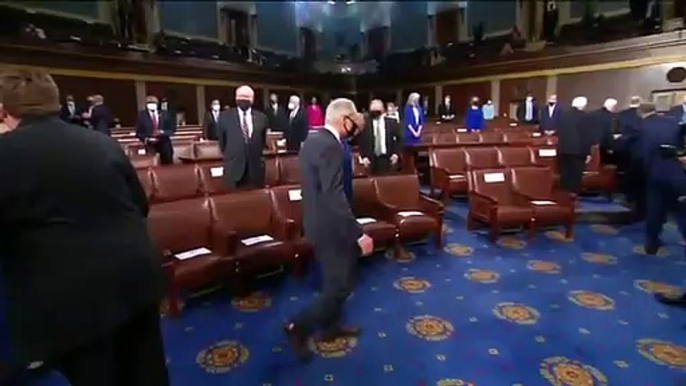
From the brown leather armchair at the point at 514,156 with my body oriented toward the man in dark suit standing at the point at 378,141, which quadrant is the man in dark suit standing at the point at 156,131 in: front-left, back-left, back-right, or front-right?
front-right

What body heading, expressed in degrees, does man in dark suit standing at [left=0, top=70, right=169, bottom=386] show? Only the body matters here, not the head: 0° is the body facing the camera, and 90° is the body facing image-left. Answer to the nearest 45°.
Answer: approximately 135°

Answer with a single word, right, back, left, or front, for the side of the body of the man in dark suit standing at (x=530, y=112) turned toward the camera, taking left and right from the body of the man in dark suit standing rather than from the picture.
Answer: front

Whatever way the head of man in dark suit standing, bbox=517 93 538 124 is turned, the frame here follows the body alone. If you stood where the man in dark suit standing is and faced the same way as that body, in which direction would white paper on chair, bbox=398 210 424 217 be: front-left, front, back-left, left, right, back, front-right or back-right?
front

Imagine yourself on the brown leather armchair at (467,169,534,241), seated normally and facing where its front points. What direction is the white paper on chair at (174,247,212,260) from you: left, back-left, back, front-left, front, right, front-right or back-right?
right

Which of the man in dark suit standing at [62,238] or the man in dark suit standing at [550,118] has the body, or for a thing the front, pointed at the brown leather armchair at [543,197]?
the man in dark suit standing at [550,118]

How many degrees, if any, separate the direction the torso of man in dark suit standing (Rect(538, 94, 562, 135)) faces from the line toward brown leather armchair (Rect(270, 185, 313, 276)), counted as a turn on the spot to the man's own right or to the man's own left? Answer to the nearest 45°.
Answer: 0° — they already face it

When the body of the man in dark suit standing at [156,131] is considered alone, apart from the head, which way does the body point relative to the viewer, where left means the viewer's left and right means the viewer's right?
facing the viewer

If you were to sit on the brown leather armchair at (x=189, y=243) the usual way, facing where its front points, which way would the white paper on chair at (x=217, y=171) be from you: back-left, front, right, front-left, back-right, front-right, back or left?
back-left

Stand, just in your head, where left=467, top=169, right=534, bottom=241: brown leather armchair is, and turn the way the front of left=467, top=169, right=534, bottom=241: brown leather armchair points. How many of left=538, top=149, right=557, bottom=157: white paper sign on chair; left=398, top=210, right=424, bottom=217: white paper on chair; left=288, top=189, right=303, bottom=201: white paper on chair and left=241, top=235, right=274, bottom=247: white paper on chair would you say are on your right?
3

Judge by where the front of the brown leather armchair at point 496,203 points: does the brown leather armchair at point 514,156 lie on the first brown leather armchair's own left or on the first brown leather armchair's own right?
on the first brown leather armchair's own left

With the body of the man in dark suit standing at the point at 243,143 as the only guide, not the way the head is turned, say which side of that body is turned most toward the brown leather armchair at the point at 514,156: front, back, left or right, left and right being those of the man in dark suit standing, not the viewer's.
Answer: left

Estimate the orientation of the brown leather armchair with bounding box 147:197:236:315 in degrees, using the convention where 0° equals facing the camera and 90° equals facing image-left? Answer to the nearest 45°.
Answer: approximately 315°

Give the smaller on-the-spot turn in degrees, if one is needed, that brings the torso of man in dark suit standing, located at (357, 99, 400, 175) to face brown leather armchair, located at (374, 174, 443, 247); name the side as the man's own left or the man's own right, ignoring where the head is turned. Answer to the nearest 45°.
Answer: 0° — they already face it
